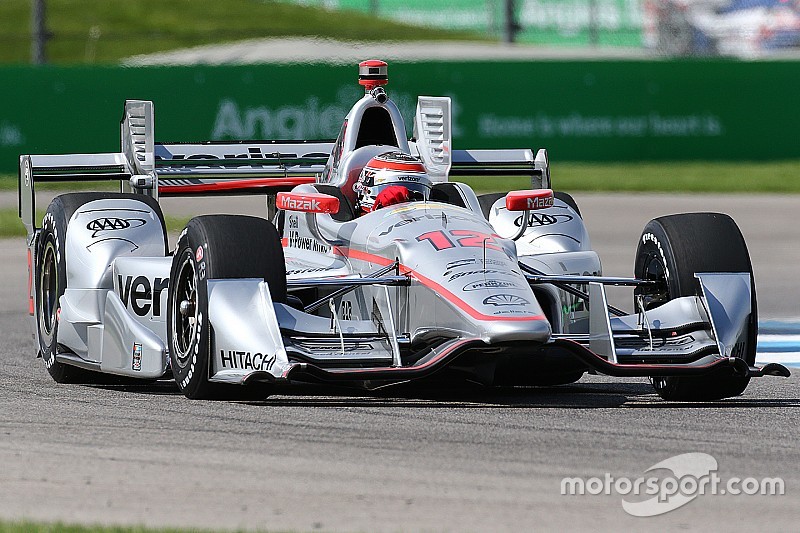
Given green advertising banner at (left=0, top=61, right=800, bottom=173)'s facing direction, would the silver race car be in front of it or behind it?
in front

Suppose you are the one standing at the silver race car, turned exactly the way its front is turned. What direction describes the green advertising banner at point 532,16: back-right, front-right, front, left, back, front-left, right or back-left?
back

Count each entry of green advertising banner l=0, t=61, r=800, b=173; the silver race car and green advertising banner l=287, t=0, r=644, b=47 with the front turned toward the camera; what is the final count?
3

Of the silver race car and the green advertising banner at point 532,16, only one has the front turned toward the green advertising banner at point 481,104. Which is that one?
the green advertising banner at point 532,16

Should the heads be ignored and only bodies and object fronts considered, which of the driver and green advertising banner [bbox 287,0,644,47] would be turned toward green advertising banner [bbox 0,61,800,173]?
green advertising banner [bbox 287,0,644,47]

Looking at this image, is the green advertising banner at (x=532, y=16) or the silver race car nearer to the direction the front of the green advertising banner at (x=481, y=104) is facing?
the silver race car

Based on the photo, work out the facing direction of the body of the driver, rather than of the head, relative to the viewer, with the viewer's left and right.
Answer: facing the viewer and to the right of the viewer

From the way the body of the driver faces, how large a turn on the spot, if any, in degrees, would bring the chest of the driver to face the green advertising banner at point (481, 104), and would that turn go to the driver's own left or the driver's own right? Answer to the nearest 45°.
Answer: approximately 135° to the driver's own left

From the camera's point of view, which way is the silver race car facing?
toward the camera

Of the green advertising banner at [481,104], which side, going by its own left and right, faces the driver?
front

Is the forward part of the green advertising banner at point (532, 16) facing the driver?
yes

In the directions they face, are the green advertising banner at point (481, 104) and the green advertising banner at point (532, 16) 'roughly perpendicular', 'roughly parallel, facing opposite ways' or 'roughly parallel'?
roughly parallel

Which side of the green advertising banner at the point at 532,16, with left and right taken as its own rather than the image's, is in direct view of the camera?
front
